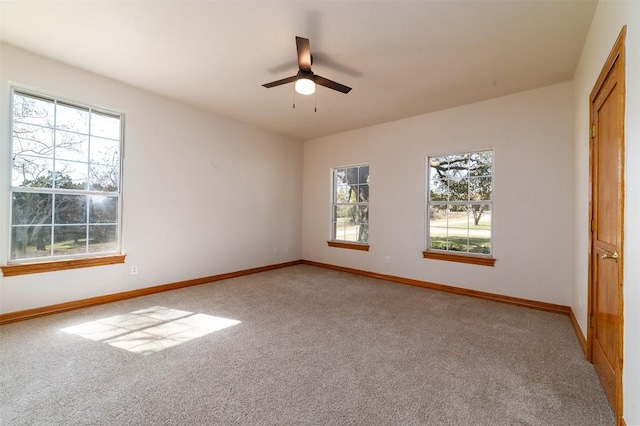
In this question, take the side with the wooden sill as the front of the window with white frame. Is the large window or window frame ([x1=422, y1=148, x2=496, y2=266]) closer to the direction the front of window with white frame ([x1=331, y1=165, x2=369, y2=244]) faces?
the large window

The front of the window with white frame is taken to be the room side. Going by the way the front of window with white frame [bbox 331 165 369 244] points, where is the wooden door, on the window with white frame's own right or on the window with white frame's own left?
on the window with white frame's own left

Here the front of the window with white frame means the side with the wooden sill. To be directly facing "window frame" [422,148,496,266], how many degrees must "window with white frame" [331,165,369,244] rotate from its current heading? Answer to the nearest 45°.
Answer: approximately 90° to its left

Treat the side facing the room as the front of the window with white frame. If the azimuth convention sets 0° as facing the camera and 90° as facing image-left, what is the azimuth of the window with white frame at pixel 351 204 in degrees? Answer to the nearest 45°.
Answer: approximately 45°

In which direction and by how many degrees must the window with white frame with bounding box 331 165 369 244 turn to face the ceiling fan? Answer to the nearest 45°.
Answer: approximately 45° to its left

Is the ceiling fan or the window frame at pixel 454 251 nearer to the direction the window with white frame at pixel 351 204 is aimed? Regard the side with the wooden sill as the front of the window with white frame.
the ceiling fan

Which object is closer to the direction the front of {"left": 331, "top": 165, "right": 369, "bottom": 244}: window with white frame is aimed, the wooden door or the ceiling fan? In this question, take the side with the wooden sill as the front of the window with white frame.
the ceiling fan

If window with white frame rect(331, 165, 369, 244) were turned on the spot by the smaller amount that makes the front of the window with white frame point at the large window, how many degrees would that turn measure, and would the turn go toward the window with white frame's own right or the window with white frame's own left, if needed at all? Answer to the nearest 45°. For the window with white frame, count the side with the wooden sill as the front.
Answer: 0° — it already faces it
